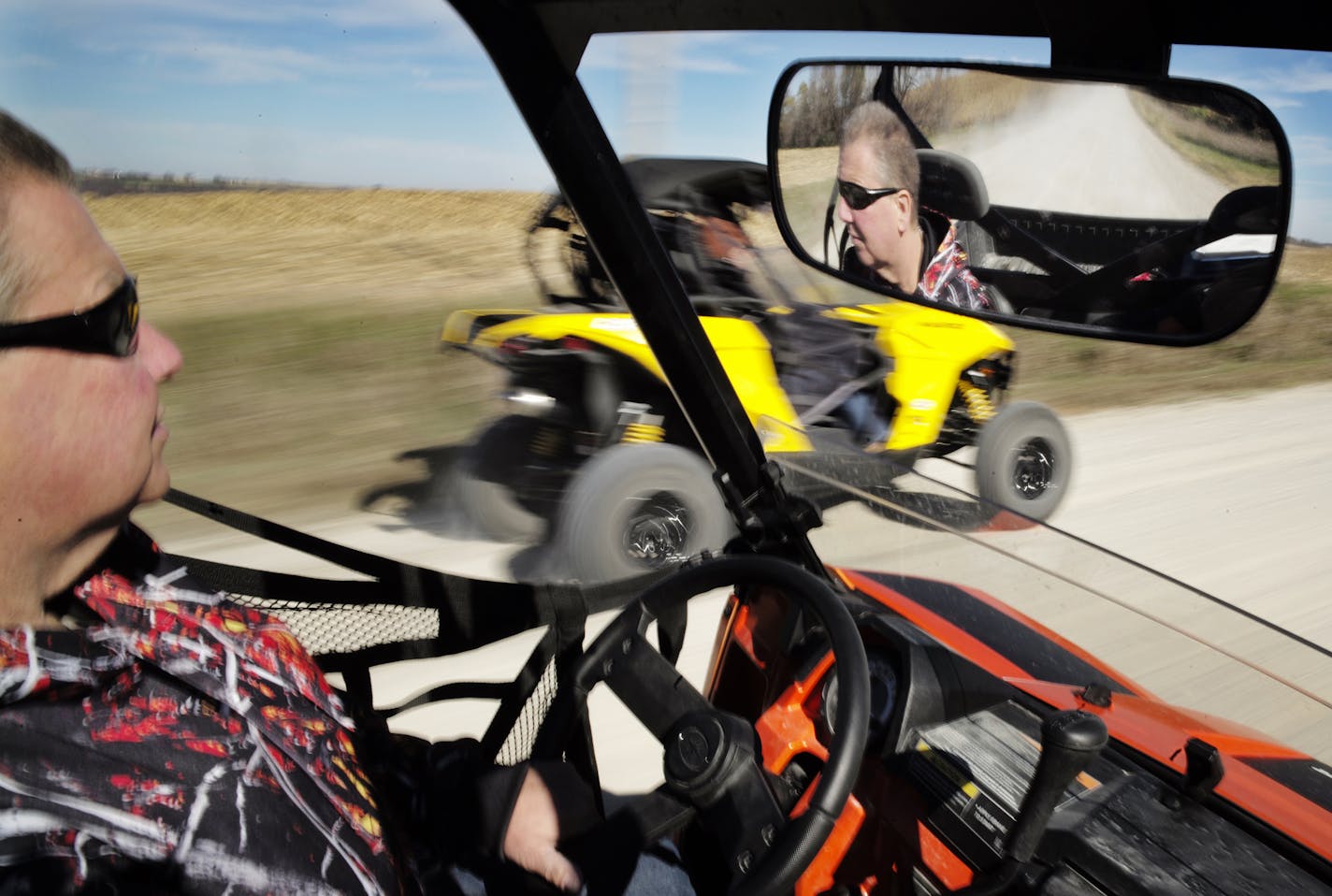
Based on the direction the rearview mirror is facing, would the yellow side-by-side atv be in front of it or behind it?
behind

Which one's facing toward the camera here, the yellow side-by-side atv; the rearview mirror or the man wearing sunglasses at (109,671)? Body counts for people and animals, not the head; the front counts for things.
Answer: the rearview mirror

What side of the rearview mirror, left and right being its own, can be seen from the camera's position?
front

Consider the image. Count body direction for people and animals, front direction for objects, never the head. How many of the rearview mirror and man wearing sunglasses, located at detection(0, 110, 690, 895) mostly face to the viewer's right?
1

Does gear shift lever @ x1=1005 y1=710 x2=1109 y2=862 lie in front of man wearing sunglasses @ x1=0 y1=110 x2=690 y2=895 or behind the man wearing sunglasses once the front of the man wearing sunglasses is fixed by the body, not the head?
in front

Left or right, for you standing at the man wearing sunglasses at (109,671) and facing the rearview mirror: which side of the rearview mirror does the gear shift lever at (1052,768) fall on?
right

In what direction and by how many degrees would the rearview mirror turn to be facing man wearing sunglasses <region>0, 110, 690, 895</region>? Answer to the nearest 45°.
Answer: approximately 45° to its right

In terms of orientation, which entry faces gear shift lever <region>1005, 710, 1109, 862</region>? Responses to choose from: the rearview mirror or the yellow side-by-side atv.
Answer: the rearview mirror

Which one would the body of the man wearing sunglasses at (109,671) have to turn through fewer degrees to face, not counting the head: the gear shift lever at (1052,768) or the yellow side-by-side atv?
the gear shift lever

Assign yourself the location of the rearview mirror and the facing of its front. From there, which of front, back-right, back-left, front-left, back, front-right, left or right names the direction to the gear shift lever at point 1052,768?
front

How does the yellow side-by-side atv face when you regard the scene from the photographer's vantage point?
facing away from the viewer and to the right of the viewer

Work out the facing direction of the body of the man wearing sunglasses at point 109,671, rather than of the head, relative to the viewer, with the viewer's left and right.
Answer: facing to the right of the viewer

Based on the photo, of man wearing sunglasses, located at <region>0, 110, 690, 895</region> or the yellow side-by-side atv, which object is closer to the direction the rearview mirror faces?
the man wearing sunglasses
